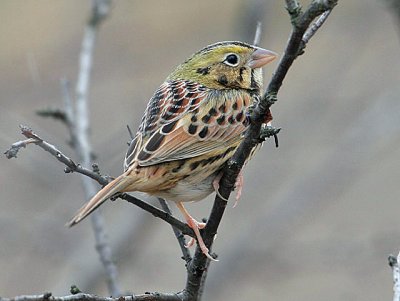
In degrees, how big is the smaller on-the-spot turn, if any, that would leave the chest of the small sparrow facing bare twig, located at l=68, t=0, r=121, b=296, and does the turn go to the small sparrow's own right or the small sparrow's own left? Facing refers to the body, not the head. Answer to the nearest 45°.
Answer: approximately 135° to the small sparrow's own left

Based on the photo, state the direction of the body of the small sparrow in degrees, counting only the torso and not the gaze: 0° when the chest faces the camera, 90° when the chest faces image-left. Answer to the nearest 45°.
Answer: approximately 270°
